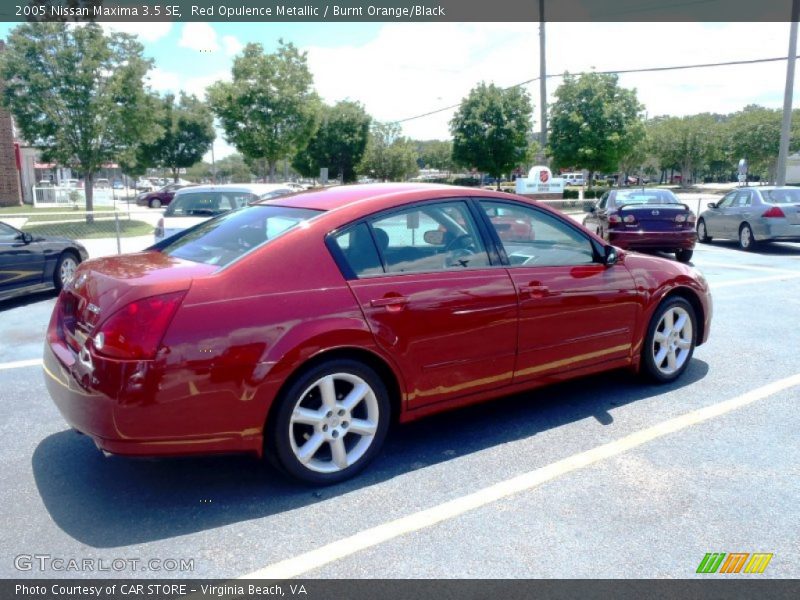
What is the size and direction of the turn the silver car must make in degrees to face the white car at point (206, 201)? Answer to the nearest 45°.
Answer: approximately 90° to its left

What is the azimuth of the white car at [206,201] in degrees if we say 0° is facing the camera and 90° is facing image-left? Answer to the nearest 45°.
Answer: approximately 225°

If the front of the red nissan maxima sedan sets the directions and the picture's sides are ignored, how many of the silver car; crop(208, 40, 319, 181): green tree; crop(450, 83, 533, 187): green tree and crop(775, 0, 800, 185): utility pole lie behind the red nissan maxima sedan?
0

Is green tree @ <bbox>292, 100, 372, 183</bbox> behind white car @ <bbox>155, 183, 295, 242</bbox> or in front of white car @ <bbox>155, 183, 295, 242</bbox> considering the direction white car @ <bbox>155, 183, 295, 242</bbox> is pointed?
in front

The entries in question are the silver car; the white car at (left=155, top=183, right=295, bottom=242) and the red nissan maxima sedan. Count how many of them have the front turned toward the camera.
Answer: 0

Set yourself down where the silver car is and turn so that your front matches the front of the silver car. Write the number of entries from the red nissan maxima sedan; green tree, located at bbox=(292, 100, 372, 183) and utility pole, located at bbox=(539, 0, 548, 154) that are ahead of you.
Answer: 2

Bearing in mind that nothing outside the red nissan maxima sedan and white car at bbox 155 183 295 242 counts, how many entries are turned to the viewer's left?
0

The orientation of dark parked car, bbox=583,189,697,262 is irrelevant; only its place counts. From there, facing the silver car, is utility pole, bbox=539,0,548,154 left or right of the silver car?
left

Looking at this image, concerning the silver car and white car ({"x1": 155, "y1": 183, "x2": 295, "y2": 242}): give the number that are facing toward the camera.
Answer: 0

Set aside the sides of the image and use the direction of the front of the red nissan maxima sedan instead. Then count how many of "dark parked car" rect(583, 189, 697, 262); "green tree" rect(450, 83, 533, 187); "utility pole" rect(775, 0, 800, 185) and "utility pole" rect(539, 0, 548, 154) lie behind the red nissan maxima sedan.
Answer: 0

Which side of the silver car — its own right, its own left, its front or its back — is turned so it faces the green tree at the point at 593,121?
front

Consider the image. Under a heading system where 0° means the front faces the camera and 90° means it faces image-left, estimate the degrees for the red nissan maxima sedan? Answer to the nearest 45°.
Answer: approximately 225°

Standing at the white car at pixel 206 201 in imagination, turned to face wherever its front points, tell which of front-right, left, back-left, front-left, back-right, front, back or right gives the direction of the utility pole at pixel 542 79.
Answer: front

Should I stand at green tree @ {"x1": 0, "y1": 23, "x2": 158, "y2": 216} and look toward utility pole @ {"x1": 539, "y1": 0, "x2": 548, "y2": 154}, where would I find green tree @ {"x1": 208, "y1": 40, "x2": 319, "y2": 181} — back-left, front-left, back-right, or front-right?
front-left

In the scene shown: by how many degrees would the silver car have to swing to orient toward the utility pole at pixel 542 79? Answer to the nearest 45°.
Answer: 0° — it already faces it

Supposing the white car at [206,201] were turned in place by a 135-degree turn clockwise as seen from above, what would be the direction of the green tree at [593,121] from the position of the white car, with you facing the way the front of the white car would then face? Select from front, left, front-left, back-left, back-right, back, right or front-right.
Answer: back-left

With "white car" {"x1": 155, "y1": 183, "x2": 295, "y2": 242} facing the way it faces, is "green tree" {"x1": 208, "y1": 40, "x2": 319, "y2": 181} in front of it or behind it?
in front

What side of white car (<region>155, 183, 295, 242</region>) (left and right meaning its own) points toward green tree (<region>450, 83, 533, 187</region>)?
front

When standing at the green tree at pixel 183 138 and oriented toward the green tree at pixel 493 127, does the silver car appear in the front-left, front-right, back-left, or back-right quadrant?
front-right

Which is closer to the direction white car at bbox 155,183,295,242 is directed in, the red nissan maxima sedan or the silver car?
the silver car

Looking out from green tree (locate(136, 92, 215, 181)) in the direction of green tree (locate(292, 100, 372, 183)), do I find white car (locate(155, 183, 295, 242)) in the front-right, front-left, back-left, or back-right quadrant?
front-right
